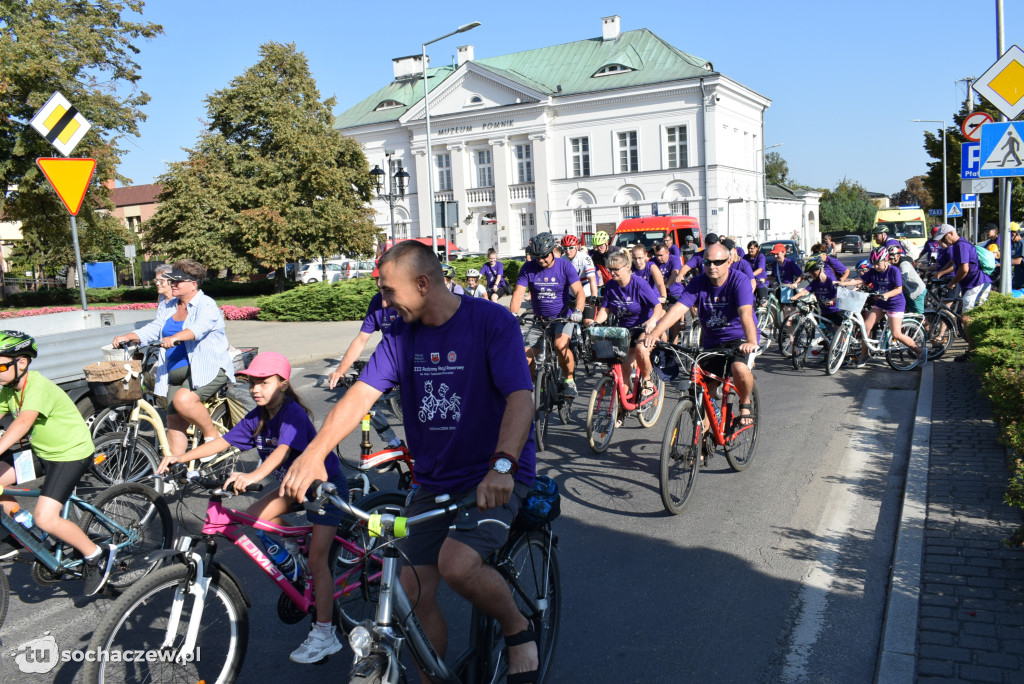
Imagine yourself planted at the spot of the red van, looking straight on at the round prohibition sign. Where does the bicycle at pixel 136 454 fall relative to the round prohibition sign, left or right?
right

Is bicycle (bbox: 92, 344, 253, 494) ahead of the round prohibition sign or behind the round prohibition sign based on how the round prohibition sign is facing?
ahead

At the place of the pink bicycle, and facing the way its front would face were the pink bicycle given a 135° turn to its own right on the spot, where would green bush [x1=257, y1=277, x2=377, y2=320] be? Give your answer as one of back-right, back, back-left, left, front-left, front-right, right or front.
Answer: front

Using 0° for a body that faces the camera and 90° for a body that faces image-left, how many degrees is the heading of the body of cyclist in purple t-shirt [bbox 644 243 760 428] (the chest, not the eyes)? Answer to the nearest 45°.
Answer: approximately 45°

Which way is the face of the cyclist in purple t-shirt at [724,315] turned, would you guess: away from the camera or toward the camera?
toward the camera

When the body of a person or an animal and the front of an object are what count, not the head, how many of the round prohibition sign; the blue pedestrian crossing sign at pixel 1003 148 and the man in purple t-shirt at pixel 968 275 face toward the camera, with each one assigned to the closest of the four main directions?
2

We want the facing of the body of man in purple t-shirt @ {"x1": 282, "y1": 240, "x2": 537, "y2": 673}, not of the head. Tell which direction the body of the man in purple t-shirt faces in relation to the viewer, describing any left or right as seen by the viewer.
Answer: facing the viewer and to the left of the viewer

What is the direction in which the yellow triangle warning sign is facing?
toward the camera

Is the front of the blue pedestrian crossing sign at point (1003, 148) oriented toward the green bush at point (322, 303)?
no

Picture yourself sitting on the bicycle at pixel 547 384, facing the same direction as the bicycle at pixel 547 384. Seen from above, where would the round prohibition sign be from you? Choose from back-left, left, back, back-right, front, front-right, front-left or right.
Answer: back-left

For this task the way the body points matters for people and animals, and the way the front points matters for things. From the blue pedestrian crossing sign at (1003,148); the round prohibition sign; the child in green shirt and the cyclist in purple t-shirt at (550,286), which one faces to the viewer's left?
the child in green shirt

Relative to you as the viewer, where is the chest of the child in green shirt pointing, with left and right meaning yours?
facing to the left of the viewer

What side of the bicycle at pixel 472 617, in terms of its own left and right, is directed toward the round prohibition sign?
back

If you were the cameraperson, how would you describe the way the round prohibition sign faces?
facing the viewer

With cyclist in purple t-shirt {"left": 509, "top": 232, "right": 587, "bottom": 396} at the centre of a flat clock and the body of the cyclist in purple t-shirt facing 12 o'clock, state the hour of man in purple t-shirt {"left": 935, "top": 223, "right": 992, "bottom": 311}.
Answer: The man in purple t-shirt is roughly at 8 o'clock from the cyclist in purple t-shirt.

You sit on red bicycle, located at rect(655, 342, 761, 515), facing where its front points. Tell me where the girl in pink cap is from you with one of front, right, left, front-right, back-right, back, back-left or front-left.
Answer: front

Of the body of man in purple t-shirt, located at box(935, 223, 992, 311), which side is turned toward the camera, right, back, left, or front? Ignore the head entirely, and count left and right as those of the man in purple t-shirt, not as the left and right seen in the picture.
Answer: left

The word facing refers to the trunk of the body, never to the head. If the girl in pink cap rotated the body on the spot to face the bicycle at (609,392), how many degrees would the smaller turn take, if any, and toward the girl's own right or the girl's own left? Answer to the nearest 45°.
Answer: approximately 180°

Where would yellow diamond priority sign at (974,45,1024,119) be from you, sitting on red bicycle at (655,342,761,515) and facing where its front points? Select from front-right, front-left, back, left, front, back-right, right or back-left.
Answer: back

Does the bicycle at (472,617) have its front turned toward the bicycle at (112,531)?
no

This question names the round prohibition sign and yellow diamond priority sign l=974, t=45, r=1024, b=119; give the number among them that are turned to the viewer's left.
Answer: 0

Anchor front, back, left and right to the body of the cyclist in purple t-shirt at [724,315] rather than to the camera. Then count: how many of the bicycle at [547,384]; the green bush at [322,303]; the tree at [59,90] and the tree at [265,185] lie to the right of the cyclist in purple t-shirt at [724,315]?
4

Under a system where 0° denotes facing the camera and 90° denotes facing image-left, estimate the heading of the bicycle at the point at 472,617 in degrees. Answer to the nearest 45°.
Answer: approximately 45°

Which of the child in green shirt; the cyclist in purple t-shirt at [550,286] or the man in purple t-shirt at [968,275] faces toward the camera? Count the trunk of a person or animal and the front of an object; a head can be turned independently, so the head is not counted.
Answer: the cyclist in purple t-shirt
